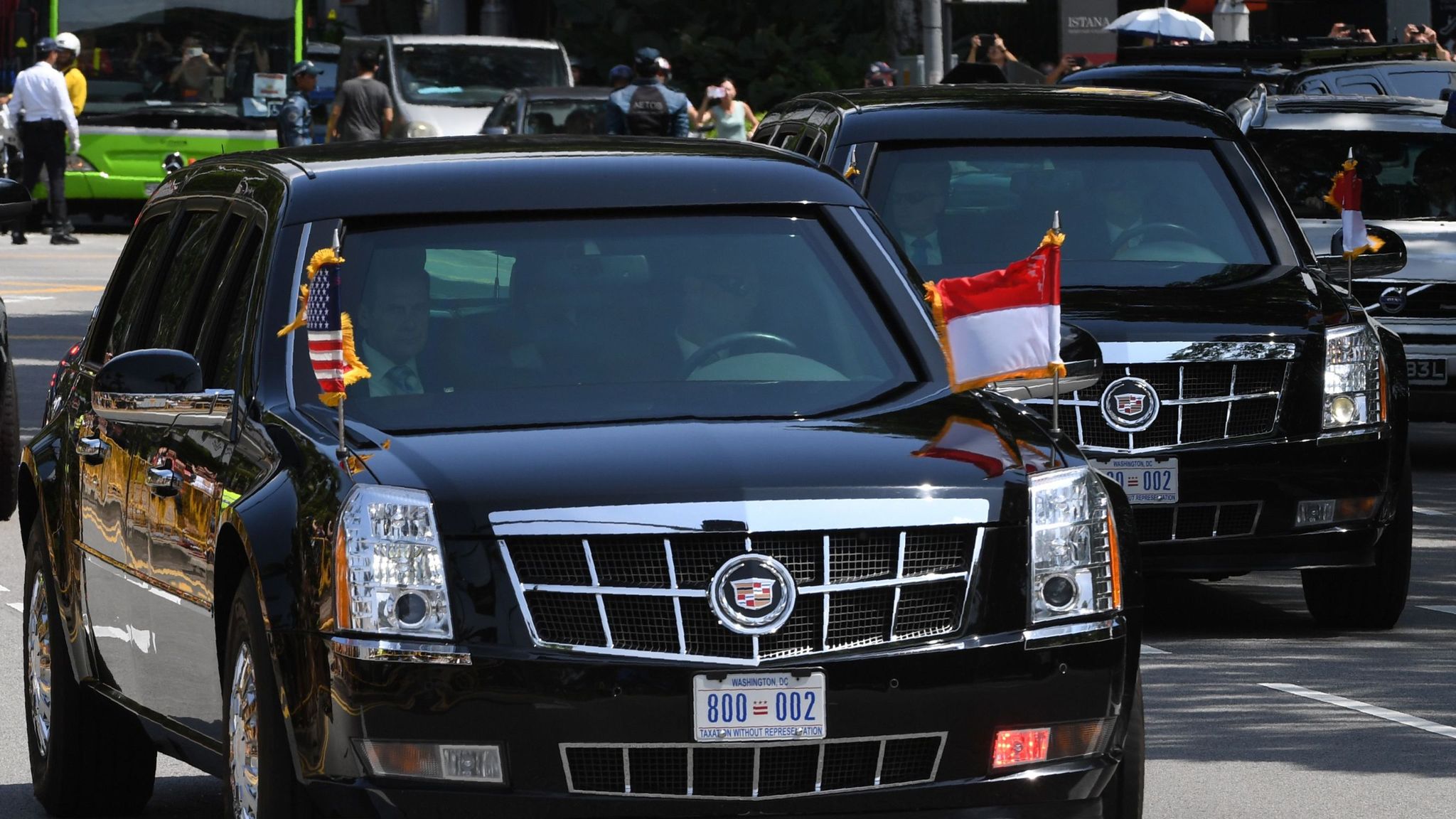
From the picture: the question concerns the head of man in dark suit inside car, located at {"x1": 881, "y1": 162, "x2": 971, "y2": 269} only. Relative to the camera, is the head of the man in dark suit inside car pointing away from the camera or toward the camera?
toward the camera

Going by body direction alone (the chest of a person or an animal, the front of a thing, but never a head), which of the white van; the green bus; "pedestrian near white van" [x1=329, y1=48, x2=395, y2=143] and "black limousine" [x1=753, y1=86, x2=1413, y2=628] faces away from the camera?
the pedestrian near white van

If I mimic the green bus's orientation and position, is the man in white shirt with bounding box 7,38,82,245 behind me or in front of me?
in front

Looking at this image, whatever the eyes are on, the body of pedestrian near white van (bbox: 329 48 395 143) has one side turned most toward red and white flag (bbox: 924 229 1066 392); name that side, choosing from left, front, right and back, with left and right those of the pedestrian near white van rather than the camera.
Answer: back

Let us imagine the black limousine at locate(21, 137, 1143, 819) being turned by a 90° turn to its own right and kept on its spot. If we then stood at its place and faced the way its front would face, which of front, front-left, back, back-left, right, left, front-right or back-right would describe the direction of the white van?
right

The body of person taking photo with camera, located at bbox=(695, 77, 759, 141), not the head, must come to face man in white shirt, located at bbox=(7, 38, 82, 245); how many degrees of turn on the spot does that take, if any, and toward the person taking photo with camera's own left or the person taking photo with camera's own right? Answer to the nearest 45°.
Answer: approximately 90° to the person taking photo with camera's own right

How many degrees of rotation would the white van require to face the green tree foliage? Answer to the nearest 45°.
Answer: approximately 135° to its left

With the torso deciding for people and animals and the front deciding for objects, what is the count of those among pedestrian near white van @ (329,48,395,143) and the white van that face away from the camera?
1

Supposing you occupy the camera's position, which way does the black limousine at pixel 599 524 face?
facing the viewer

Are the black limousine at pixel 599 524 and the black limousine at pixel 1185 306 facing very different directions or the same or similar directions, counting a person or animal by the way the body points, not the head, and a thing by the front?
same or similar directions

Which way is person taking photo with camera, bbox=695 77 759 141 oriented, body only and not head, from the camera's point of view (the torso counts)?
toward the camera

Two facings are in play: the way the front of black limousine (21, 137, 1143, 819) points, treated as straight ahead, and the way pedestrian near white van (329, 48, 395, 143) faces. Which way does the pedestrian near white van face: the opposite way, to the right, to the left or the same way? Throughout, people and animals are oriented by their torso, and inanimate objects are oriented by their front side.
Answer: the opposite way

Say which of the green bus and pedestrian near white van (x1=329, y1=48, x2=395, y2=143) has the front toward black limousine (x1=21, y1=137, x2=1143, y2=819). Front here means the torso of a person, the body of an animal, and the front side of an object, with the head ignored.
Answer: the green bus

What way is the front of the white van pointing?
toward the camera

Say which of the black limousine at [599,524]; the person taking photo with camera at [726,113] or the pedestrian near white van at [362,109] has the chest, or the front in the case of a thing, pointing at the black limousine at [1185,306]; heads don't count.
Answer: the person taking photo with camera

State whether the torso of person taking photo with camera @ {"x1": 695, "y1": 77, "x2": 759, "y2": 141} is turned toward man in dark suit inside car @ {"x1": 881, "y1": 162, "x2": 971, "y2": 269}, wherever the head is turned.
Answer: yes

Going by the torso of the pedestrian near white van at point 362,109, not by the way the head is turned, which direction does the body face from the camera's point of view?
away from the camera

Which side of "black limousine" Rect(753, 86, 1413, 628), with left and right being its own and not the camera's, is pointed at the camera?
front
